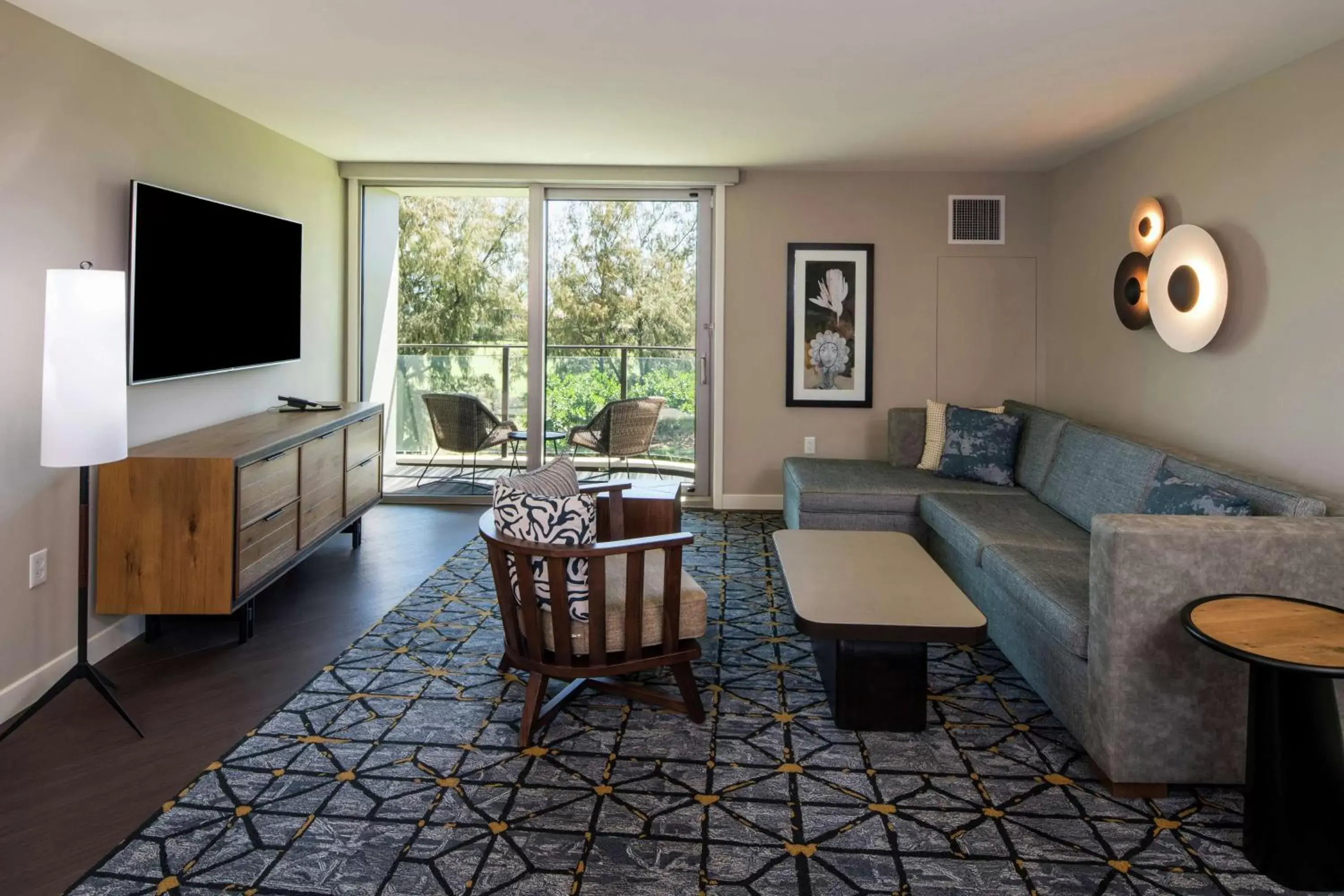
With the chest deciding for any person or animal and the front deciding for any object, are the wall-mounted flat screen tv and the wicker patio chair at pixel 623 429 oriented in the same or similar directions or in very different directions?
very different directions

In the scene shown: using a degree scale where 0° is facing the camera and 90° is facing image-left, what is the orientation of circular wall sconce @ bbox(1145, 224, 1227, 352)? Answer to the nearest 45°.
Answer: approximately 45°

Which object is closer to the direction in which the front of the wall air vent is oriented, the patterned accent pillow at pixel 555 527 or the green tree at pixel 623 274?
the patterned accent pillow

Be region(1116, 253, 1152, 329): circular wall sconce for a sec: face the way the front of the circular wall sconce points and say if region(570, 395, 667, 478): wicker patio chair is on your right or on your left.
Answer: on your right
